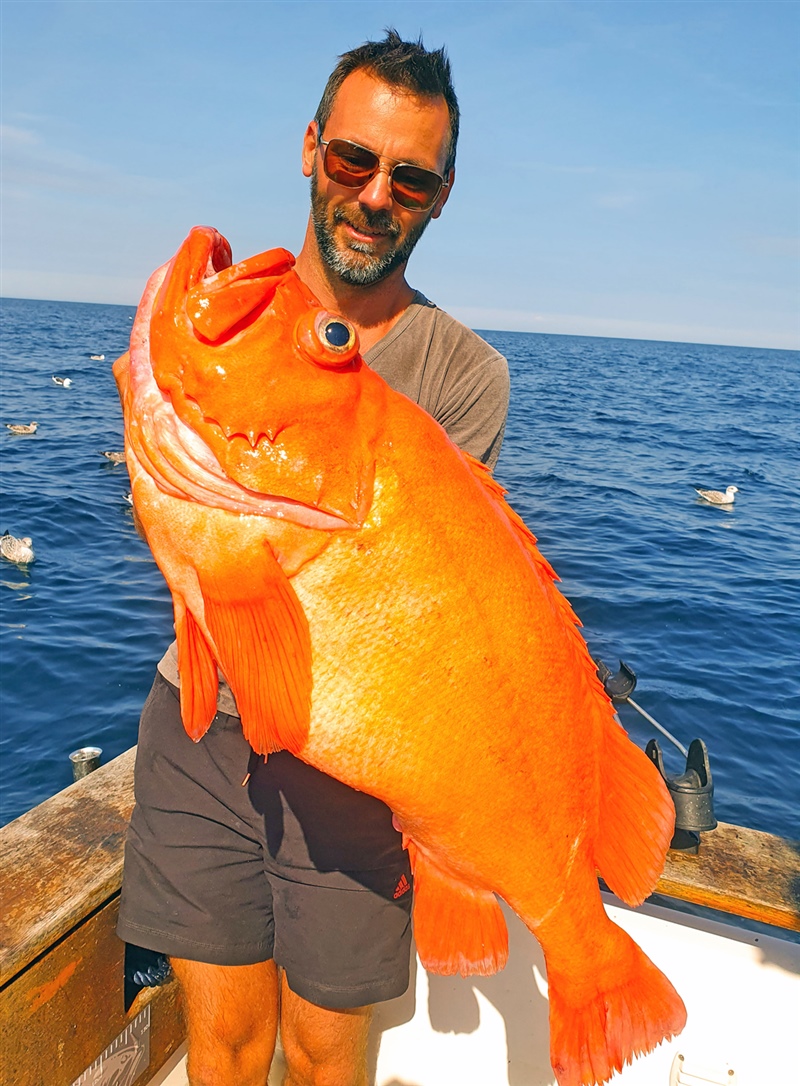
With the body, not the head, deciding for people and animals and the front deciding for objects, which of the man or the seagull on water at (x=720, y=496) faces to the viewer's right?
the seagull on water

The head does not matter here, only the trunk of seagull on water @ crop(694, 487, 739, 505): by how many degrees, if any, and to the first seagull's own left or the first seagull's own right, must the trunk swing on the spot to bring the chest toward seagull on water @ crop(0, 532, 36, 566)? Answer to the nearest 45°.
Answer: approximately 135° to the first seagull's own right

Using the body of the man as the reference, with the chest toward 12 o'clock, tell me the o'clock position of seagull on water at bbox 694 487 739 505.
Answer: The seagull on water is roughly at 7 o'clock from the man.

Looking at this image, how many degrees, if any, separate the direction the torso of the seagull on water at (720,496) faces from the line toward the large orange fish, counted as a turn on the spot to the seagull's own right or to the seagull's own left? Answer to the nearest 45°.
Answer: approximately 90° to the seagull's own right

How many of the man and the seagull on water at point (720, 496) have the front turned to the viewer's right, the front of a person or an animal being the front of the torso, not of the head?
1

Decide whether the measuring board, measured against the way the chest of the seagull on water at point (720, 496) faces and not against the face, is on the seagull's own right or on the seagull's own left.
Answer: on the seagull's own right

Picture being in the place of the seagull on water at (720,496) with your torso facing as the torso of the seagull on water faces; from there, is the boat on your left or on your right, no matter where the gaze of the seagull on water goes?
on your right

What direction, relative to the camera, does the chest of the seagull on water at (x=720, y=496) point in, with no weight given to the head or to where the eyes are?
to the viewer's right

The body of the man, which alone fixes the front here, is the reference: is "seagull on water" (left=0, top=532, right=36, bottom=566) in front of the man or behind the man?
behind

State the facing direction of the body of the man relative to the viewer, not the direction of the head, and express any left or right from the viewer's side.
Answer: facing the viewer
